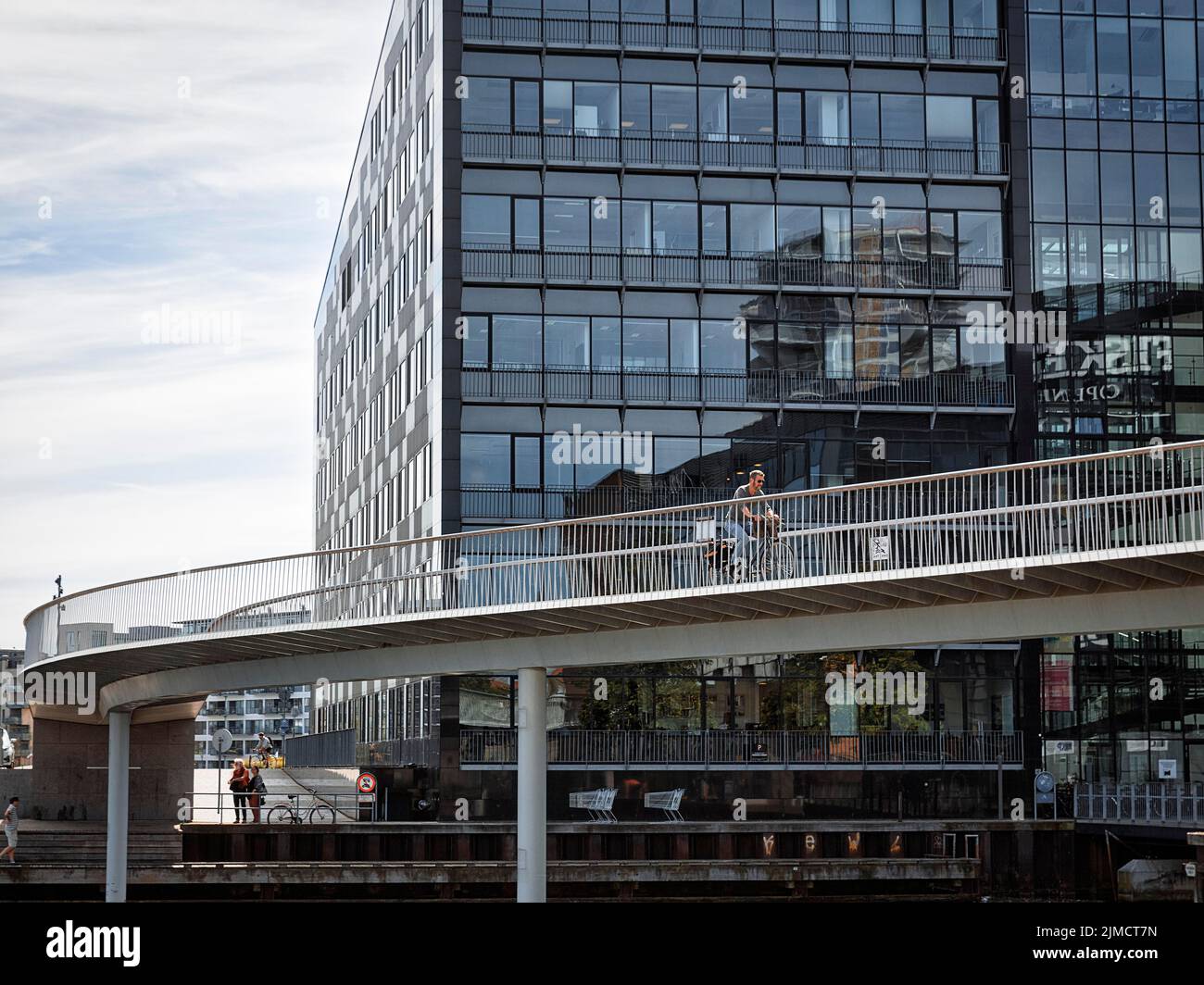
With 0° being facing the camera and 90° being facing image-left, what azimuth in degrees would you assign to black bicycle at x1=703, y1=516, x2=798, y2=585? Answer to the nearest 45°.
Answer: approximately 270°

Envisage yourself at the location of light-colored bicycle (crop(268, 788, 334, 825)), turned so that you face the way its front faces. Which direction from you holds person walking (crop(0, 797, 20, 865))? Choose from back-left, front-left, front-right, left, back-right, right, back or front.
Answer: back-right

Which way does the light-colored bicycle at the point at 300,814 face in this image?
to the viewer's right

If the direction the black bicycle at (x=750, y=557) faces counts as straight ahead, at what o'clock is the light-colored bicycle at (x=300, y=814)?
the light-colored bicycle at (x=300, y=814) is roughly at 8 o'clock from the black bicycle at (x=750, y=557).

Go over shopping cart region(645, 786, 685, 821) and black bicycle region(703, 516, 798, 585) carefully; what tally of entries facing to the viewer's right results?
1

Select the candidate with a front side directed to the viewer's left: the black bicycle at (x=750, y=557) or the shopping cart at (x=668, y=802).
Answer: the shopping cart

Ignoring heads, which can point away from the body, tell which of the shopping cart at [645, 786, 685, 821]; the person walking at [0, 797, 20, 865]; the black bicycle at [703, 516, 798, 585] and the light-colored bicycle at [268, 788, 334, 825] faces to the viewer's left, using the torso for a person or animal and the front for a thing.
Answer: the shopping cart

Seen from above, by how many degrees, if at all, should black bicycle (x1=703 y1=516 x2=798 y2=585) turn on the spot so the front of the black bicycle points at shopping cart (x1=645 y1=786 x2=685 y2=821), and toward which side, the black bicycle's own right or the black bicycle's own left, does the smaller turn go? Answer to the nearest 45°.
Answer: approximately 90° to the black bicycle's own left

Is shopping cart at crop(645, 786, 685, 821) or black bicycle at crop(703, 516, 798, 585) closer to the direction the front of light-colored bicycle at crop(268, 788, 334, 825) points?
the shopping cart

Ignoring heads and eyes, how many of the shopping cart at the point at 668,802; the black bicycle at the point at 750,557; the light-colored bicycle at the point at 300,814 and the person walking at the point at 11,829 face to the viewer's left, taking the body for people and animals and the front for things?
1

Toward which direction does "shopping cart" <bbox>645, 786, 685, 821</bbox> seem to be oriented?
to the viewer's left
